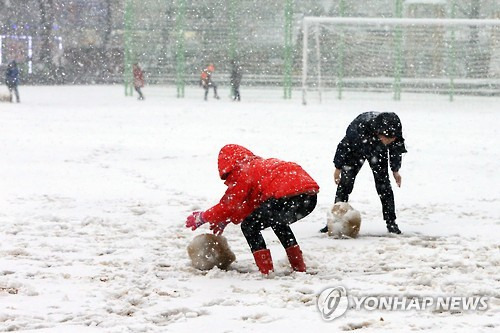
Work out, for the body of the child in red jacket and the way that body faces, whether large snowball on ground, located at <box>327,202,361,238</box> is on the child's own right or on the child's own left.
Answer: on the child's own right

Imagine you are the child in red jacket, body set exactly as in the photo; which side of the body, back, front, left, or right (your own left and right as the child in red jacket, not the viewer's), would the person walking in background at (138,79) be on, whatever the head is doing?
right

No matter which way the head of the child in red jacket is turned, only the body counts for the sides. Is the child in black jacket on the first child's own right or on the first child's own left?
on the first child's own right

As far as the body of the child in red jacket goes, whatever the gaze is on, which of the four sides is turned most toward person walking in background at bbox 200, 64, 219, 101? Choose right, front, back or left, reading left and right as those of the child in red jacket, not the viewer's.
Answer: right

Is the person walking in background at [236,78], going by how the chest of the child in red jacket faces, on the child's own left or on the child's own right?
on the child's own right

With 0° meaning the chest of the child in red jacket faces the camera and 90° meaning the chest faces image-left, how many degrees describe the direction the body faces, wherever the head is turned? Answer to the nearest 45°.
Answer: approximately 90°
